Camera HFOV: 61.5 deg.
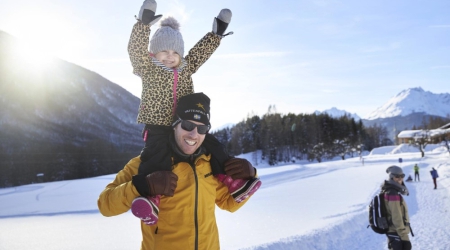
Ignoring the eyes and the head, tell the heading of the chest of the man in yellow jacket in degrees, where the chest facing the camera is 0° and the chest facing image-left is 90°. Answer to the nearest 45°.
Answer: approximately 315°

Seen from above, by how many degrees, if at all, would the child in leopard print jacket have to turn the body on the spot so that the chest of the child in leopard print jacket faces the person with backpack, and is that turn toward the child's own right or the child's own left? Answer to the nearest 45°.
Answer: approximately 90° to the child's own left

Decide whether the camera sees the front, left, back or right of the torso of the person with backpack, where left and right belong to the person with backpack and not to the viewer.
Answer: right

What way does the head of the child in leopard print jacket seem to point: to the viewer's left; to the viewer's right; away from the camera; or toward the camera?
toward the camera

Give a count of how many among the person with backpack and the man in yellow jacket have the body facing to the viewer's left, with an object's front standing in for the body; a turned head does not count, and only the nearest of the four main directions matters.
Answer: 0

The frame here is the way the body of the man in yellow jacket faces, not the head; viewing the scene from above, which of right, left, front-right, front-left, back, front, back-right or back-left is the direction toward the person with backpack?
left

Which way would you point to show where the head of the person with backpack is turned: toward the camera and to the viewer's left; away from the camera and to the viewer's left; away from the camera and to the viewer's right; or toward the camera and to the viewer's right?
toward the camera and to the viewer's right

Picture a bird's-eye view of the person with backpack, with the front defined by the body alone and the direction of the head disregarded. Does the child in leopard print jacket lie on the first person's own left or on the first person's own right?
on the first person's own right

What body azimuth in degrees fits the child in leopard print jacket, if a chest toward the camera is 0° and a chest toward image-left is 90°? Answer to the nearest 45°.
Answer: approximately 315°

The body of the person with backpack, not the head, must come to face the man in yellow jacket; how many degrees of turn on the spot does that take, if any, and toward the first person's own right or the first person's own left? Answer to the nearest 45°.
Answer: approximately 90° to the first person's own right
